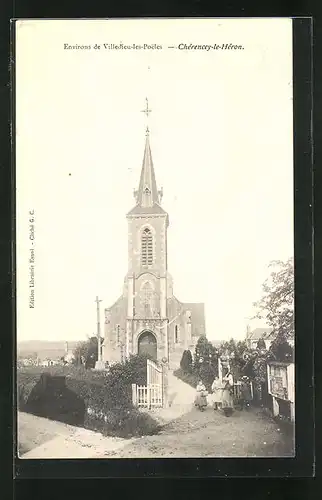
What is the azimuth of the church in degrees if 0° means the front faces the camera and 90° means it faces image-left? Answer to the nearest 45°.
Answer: approximately 0°
